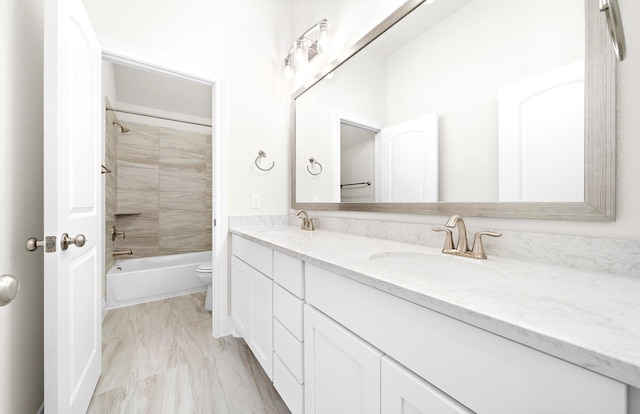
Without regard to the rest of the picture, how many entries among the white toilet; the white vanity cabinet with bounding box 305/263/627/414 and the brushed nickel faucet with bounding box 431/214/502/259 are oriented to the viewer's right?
0

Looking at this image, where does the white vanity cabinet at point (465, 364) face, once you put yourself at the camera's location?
facing the viewer and to the left of the viewer

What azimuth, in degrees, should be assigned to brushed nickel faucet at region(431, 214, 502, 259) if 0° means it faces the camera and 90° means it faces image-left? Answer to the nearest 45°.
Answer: approximately 45°

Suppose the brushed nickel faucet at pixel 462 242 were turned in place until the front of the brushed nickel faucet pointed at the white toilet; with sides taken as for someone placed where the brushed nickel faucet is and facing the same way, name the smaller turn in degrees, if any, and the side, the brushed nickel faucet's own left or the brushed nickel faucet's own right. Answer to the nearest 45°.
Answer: approximately 45° to the brushed nickel faucet's own right

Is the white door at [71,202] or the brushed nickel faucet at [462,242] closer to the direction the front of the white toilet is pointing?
the white door

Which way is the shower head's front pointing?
to the viewer's right

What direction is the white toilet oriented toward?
to the viewer's left

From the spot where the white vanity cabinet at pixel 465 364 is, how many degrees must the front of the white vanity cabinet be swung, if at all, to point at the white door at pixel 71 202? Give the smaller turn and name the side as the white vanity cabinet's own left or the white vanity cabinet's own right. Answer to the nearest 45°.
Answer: approximately 45° to the white vanity cabinet's own right

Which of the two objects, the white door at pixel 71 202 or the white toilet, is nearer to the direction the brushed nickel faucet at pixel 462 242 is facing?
the white door
